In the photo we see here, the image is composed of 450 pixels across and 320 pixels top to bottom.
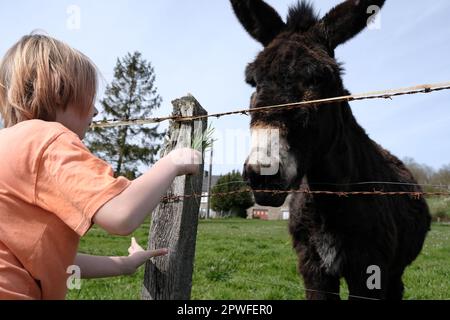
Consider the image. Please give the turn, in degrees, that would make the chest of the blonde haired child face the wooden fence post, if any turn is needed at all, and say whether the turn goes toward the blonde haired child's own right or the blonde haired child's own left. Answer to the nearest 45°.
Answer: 0° — they already face it

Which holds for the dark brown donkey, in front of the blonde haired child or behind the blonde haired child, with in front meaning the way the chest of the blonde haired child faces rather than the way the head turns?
in front

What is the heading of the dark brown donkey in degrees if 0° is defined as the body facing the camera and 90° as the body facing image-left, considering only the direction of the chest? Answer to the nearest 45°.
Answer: approximately 45°

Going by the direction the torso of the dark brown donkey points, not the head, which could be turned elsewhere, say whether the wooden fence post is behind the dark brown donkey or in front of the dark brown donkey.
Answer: in front

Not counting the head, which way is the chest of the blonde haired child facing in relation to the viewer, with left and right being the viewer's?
facing away from the viewer and to the right of the viewer

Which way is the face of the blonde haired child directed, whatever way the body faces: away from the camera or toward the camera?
away from the camera
